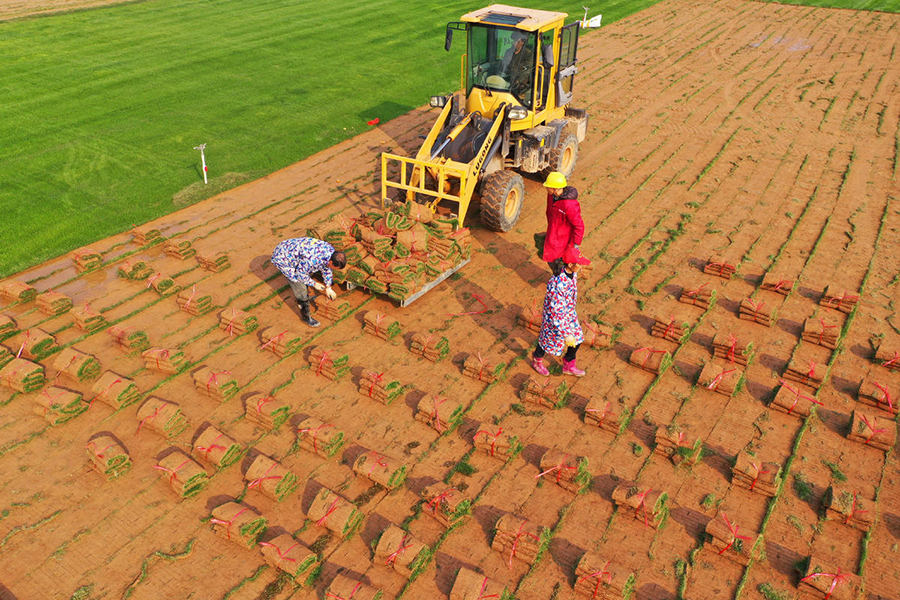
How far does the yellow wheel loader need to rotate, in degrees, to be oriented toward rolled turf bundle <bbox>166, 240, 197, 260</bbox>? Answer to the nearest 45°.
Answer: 0° — it already faces it

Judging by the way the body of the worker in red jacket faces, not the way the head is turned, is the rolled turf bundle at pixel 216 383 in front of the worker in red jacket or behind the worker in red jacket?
in front

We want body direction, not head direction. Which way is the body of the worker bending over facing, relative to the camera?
to the viewer's right

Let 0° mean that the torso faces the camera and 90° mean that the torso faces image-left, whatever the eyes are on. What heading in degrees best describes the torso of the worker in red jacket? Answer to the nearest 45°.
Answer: approximately 45°

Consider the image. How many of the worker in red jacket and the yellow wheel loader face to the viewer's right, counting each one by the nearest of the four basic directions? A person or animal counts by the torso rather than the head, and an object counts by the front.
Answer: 0

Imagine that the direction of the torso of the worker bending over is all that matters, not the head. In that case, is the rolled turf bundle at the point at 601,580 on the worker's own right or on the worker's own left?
on the worker's own right

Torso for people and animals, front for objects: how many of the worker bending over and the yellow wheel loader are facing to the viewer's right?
1

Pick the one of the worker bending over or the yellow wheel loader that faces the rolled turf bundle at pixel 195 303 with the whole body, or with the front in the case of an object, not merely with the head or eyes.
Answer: the yellow wheel loader

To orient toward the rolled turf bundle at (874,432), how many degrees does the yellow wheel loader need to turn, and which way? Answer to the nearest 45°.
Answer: approximately 90° to its left

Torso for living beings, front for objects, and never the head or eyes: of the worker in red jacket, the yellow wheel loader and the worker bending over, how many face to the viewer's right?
1

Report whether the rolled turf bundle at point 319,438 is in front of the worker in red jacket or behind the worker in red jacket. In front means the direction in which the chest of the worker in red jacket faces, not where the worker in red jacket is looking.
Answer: in front

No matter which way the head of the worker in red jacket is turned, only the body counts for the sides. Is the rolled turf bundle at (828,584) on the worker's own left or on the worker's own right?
on the worker's own left

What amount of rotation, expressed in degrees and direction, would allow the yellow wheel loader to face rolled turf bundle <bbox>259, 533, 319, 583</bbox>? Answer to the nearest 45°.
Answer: approximately 45° to its left

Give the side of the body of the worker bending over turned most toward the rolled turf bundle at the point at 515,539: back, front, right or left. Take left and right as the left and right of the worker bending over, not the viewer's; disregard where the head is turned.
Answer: right

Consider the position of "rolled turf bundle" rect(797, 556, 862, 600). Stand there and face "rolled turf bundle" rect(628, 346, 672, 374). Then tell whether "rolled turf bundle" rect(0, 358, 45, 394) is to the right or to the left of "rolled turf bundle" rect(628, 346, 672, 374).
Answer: left

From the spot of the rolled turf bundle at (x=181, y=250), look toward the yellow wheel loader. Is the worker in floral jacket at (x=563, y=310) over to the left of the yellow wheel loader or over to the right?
right
